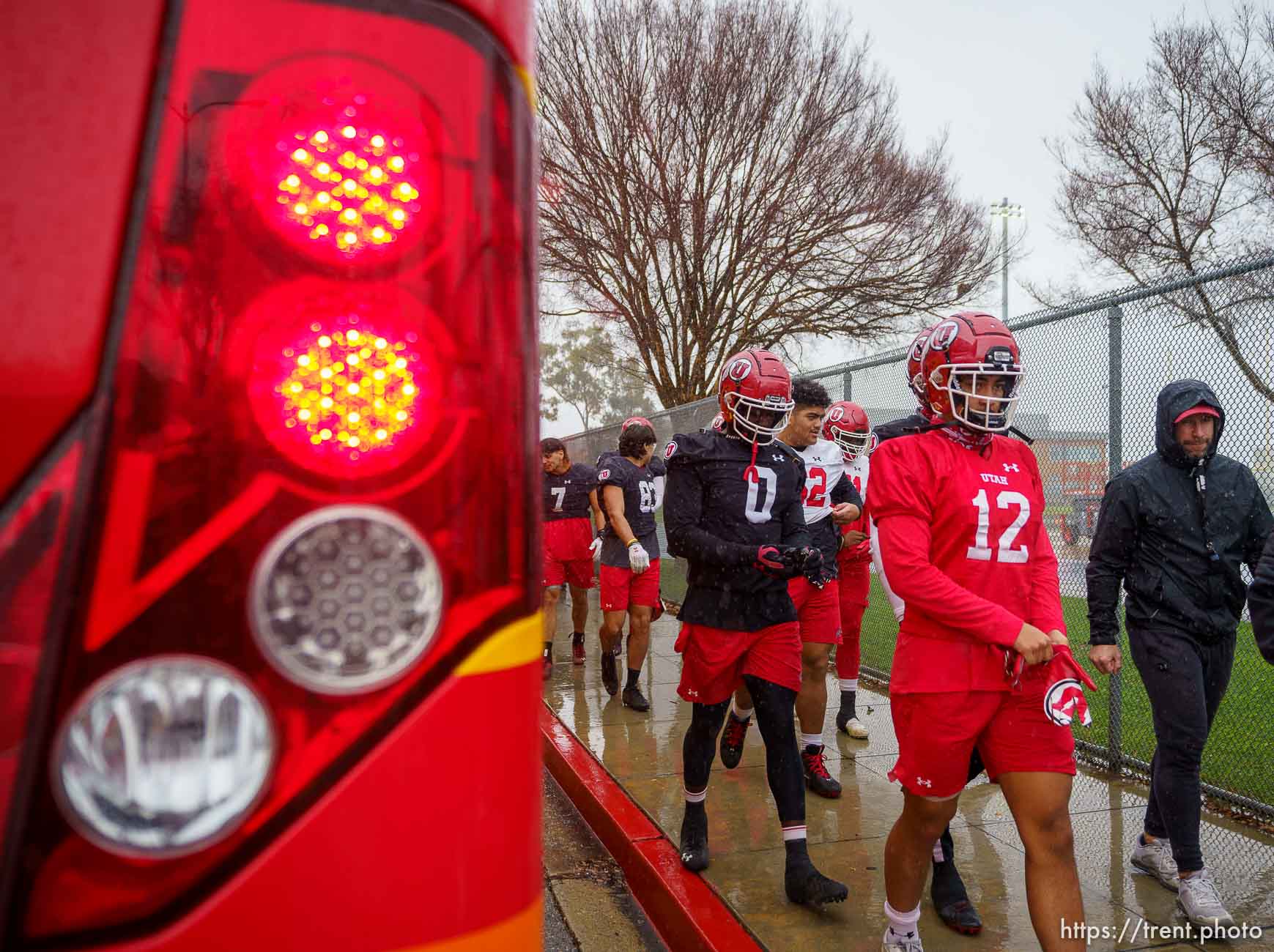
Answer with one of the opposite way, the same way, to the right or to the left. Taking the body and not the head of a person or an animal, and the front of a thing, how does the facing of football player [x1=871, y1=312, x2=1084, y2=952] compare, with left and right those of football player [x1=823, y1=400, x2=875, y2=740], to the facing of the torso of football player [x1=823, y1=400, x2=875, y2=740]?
the same way

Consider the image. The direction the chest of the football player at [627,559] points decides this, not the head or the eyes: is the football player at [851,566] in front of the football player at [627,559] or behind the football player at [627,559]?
in front

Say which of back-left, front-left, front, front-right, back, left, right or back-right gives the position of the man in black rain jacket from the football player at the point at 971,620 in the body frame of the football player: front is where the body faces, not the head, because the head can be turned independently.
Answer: left

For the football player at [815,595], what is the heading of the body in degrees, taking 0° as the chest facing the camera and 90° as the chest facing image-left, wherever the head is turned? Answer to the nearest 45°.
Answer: approximately 315°

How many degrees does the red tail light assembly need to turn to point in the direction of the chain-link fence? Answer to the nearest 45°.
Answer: approximately 135° to its left

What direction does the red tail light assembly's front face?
toward the camera

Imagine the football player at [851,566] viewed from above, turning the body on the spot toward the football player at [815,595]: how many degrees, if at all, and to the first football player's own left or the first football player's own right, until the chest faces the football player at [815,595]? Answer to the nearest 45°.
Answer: approximately 45° to the first football player's own right

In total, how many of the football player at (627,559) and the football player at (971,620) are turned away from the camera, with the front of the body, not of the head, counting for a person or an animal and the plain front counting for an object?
0

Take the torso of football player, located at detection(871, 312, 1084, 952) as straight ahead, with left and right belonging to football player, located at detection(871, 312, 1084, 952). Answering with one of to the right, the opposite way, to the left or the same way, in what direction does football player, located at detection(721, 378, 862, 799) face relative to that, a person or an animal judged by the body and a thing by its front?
the same way

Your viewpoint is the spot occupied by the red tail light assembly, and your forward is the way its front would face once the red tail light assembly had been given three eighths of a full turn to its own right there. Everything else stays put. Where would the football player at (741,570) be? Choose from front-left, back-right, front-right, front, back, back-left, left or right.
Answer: right

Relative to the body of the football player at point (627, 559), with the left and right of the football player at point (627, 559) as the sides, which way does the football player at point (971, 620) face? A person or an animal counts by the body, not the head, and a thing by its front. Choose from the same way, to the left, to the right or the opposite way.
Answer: the same way

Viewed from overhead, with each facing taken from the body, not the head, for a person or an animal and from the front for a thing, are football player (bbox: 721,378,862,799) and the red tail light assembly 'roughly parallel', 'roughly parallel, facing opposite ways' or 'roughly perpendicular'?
roughly parallel

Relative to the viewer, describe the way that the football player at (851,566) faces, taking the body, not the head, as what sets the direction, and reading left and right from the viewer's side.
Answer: facing the viewer and to the right of the viewer
